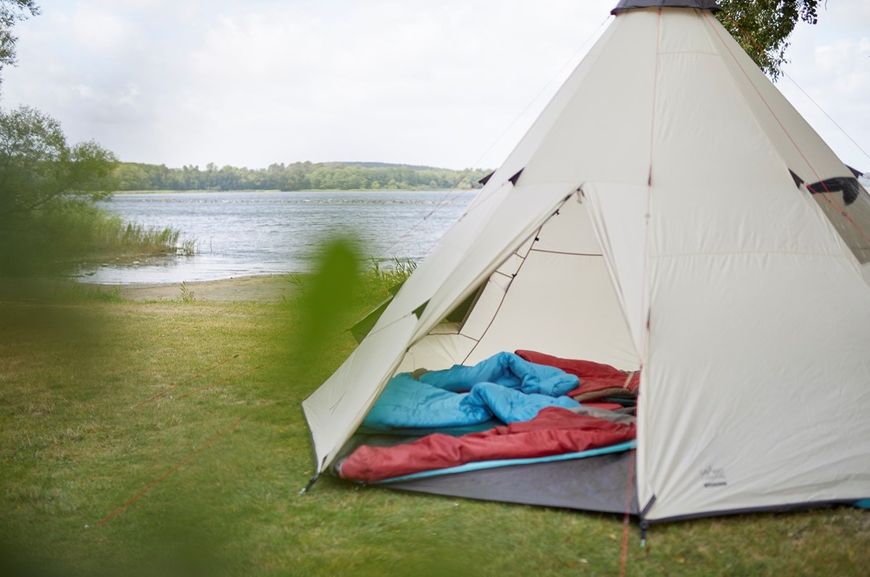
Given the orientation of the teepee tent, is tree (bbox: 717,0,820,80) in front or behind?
behind

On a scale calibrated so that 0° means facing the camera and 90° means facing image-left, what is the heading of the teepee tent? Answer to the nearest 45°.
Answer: approximately 45°
